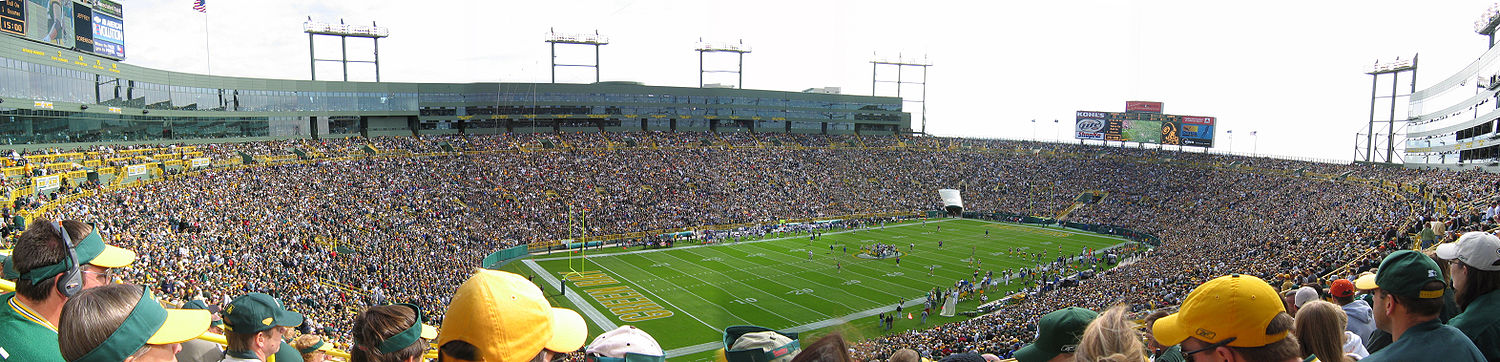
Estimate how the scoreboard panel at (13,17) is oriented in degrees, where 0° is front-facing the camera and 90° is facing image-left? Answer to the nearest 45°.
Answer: approximately 315°

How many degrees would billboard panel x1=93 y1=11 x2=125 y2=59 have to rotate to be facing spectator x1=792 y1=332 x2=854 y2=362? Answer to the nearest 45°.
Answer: approximately 45° to its right

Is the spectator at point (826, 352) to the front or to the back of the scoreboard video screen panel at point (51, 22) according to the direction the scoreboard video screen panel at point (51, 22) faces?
to the front

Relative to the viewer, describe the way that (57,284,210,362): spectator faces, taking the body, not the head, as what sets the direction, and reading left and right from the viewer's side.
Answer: facing to the right of the viewer

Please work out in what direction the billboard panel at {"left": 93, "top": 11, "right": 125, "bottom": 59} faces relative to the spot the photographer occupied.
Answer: facing the viewer and to the right of the viewer

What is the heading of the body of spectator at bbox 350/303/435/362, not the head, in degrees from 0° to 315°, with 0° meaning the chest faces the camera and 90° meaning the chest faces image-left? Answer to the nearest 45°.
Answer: approximately 225°

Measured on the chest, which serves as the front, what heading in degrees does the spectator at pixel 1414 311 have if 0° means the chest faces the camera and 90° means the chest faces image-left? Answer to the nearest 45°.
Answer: approximately 135°

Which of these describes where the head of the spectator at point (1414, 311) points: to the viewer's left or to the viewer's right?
to the viewer's left

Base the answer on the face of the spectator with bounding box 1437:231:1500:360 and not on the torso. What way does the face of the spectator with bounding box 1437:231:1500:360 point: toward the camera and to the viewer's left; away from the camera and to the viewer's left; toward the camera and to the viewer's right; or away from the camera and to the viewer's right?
away from the camera and to the viewer's left

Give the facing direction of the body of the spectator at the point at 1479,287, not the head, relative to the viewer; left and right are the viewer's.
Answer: facing to the left of the viewer

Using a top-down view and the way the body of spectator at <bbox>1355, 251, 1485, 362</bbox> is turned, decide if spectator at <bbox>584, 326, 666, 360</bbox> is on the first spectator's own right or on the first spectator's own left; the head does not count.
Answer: on the first spectator's own left

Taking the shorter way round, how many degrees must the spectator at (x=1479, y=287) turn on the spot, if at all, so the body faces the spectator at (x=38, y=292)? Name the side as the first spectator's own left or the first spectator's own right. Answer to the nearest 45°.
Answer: approximately 45° to the first spectator's own left

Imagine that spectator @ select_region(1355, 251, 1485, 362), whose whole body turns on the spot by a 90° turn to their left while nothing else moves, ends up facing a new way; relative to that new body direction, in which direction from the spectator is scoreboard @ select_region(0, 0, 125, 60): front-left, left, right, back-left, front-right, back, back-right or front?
front-right
